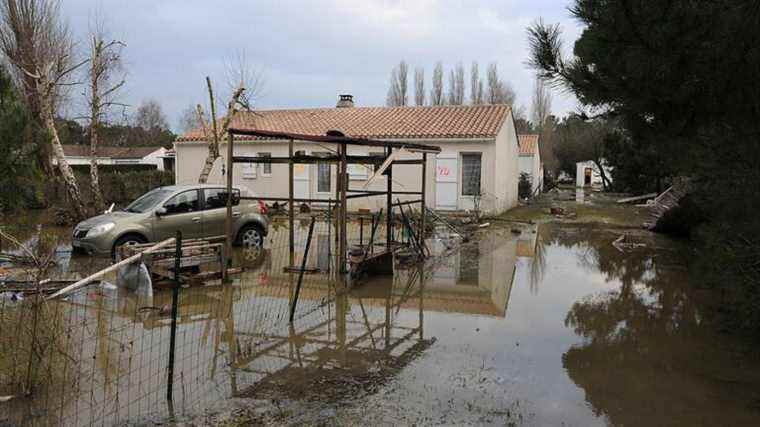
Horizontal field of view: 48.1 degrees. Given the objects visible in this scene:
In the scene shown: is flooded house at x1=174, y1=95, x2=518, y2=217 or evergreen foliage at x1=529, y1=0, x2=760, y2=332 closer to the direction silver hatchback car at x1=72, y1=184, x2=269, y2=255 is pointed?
the evergreen foliage

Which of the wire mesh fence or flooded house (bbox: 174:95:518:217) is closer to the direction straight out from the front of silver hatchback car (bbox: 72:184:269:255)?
the wire mesh fence

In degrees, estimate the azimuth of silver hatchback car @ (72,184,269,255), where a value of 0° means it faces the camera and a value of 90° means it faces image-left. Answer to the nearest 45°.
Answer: approximately 45°

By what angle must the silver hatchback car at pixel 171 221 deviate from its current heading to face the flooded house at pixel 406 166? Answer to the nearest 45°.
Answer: approximately 180°

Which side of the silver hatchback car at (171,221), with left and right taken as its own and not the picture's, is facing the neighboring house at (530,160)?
back

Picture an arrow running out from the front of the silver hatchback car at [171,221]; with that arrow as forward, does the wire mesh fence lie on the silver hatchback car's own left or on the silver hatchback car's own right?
on the silver hatchback car's own left

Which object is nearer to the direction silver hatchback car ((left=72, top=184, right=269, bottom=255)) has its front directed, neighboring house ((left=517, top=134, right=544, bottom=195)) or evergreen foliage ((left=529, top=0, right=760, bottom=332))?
the evergreen foliage
